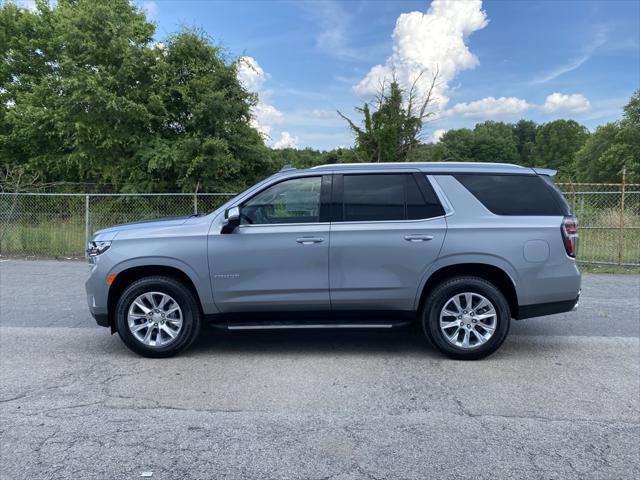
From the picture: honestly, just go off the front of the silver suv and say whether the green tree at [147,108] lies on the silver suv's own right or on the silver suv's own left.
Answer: on the silver suv's own right

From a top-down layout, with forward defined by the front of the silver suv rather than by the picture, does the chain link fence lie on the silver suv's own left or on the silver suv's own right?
on the silver suv's own right

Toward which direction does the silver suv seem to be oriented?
to the viewer's left
